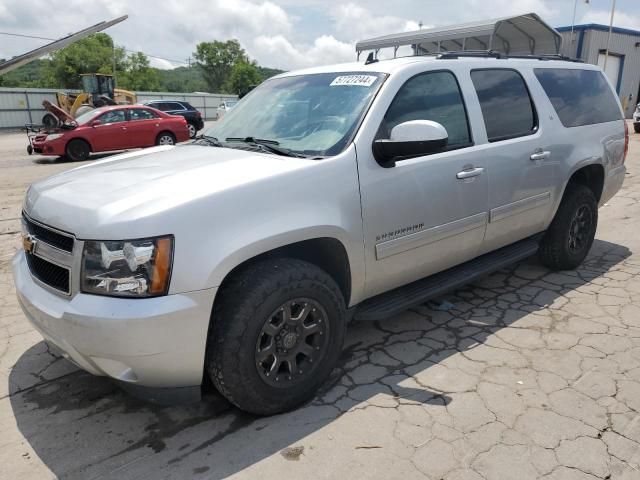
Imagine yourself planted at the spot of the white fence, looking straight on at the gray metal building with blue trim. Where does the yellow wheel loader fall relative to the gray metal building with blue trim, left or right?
right

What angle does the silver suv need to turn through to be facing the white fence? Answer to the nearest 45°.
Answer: approximately 90° to its right

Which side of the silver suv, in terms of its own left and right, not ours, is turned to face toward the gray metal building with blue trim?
back

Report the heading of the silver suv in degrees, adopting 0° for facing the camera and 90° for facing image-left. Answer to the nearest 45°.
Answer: approximately 45°

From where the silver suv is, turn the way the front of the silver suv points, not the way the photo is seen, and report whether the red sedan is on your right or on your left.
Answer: on your right

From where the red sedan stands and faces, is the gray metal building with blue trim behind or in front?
behind

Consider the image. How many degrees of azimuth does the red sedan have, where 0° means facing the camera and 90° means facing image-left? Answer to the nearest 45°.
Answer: approximately 45°
